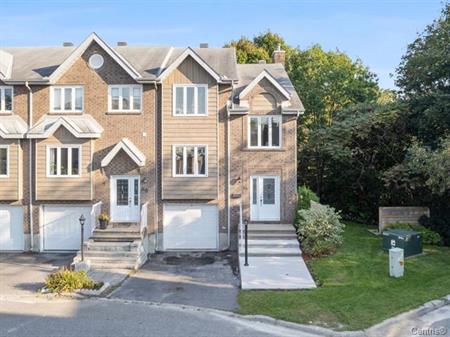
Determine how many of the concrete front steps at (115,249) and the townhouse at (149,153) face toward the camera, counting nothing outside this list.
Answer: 2

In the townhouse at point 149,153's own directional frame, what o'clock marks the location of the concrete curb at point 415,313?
The concrete curb is roughly at 11 o'clock from the townhouse.

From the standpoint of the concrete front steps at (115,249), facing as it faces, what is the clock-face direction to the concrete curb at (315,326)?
The concrete curb is roughly at 11 o'clock from the concrete front steps.

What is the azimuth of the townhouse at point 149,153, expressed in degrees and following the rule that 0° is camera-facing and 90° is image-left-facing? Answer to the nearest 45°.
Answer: approximately 0°

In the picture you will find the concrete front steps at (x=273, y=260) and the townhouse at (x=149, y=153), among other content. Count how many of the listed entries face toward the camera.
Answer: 2

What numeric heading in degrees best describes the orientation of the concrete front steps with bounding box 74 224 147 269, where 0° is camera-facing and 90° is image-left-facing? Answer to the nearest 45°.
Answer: approximately 0°

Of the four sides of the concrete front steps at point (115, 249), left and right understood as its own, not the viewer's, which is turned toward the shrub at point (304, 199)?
left
